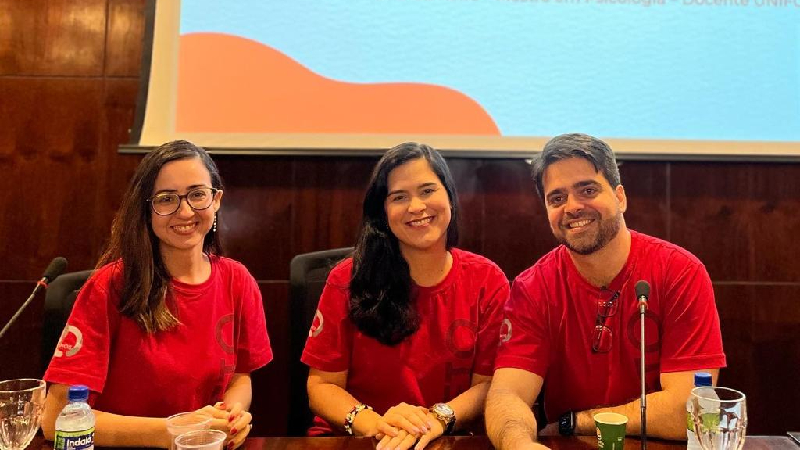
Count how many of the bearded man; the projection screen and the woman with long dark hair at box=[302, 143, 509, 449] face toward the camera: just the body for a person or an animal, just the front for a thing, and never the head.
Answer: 3

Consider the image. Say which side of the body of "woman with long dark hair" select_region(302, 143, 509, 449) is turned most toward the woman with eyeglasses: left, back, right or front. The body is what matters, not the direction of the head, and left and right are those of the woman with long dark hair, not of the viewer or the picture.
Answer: right

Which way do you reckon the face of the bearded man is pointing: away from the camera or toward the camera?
toward the camera

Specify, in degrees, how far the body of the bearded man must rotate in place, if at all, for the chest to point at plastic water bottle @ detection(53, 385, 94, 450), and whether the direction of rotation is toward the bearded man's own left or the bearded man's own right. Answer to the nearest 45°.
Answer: approximately 45° to the bearded man's own right

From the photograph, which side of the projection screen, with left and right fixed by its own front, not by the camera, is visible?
front

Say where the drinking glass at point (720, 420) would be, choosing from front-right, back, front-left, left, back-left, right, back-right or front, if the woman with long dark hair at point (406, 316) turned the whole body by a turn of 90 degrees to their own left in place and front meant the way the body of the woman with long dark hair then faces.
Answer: front-right

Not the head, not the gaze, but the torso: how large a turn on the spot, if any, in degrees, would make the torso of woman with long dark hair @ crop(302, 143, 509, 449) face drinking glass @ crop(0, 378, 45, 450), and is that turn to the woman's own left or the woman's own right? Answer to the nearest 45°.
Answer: approximately 45° to the woman's own right

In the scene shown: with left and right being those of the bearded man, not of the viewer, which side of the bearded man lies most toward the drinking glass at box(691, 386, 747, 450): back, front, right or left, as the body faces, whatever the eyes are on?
front

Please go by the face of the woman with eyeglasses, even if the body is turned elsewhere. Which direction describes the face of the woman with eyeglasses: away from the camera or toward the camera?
toward the camera

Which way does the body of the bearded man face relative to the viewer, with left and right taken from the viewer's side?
facing the viewer

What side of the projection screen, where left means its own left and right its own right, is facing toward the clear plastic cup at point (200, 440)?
front

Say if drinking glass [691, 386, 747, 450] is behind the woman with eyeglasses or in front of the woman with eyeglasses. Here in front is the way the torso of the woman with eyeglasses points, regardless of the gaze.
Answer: in front

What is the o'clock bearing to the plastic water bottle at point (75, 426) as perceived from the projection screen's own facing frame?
The plastic water bottle is roughly at 1 o'clock from the projection screen.

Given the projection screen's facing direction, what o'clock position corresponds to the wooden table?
The wooden table is roughly at 12 o'clock from the projection screen.

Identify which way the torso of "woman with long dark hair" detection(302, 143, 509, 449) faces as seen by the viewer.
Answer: toward the camera
